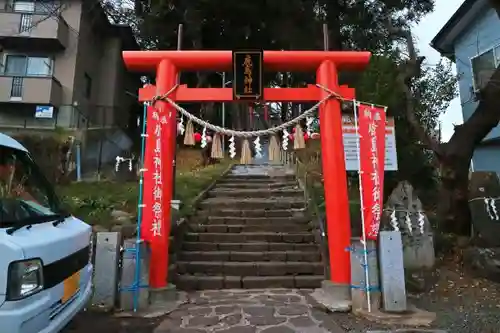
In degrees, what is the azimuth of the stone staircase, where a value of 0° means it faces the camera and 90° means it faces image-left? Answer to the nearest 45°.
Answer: approximately 0°

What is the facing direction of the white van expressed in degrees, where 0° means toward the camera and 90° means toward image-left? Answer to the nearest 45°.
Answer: approximately 315°

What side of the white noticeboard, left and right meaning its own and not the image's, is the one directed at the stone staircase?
right

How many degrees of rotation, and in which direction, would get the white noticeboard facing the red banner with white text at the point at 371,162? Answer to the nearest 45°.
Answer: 0° — it already faces it

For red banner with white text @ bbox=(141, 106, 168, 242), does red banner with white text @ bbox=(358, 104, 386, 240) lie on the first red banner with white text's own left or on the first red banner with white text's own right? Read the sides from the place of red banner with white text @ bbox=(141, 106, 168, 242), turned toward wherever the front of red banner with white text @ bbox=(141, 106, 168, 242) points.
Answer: on the first red banner with white text's own left
